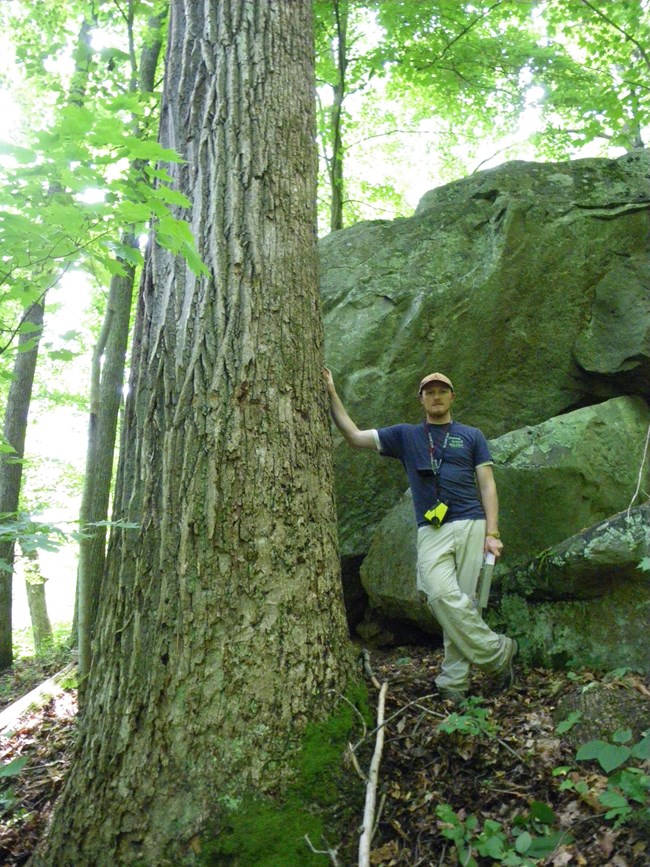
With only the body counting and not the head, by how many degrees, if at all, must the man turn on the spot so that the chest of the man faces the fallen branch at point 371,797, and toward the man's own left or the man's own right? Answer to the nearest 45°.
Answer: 0° — they already face it

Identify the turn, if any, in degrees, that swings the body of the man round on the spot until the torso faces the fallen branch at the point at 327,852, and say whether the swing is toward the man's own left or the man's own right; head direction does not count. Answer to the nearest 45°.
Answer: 0° — they already face it

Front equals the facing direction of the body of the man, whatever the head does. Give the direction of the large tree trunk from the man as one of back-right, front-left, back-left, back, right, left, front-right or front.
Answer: front-right

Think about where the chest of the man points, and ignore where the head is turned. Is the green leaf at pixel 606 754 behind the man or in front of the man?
in front

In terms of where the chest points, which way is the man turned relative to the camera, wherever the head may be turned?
toward the camera

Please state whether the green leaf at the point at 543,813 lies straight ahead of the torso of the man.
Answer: yes

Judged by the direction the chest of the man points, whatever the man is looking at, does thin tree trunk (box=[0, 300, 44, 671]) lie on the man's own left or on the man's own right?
on the man's own right

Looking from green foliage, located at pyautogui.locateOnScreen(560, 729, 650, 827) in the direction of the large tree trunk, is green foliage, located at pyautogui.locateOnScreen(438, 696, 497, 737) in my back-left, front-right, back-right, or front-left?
front-right

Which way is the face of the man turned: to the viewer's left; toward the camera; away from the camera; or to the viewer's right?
toward the camera
